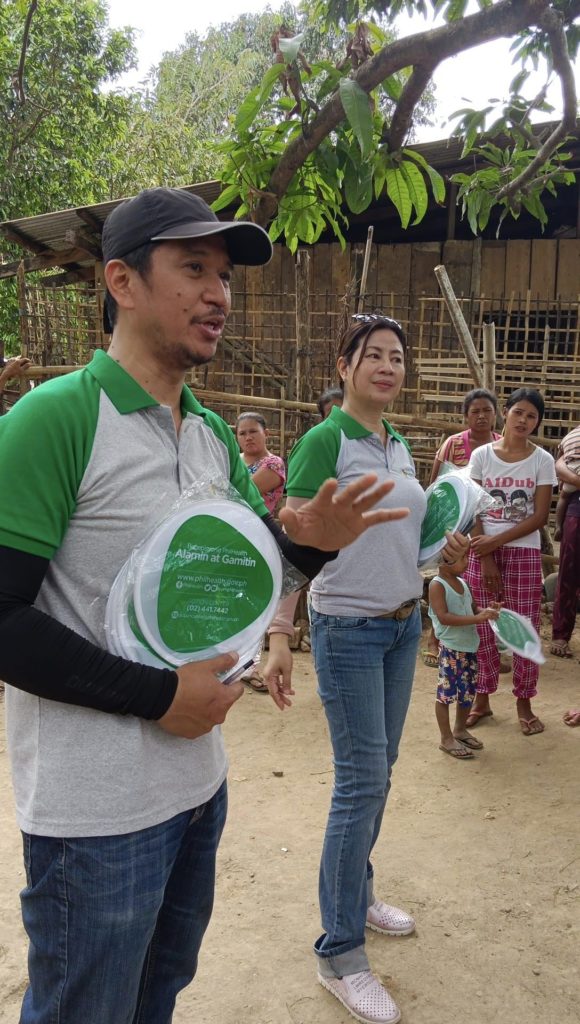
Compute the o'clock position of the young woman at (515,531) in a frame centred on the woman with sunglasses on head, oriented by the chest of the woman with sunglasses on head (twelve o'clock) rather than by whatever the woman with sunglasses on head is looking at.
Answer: The young woman is roughly at 8 o'clock from the woman with sunglasses on head.

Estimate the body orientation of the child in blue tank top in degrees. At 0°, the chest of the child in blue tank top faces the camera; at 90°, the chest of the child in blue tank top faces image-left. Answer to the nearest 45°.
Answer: approximately 315°

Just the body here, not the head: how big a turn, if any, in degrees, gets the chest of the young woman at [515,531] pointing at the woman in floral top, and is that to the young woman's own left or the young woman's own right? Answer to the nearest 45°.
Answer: approximately 90° to the young woman's own right

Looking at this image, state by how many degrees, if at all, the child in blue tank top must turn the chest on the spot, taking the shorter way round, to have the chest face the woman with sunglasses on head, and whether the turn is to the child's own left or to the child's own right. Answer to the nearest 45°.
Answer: approximately 45° to the child's own right

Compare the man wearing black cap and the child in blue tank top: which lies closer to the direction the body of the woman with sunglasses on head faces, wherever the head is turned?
the man wearing black cap

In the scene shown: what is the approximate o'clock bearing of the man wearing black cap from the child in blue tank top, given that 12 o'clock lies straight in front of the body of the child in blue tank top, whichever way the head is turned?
The man wearing black cap is roughly at 2 o'clock from the child in blue tank top.

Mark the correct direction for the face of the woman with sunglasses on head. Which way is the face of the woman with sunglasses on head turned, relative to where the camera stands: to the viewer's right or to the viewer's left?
to the viewer's right
